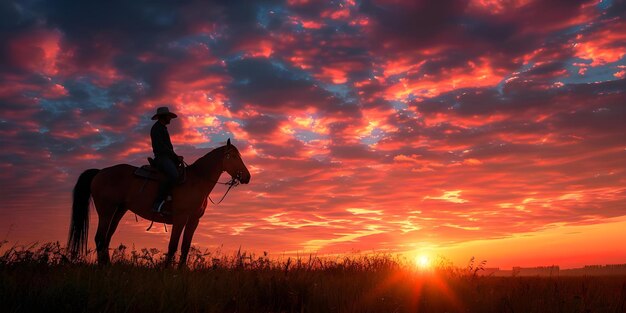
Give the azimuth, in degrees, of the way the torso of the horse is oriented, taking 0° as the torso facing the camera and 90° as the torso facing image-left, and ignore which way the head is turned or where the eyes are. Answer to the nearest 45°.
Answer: approximately 270°

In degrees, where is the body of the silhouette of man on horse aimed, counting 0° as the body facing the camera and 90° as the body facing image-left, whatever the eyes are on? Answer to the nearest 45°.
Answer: approximately 270°
